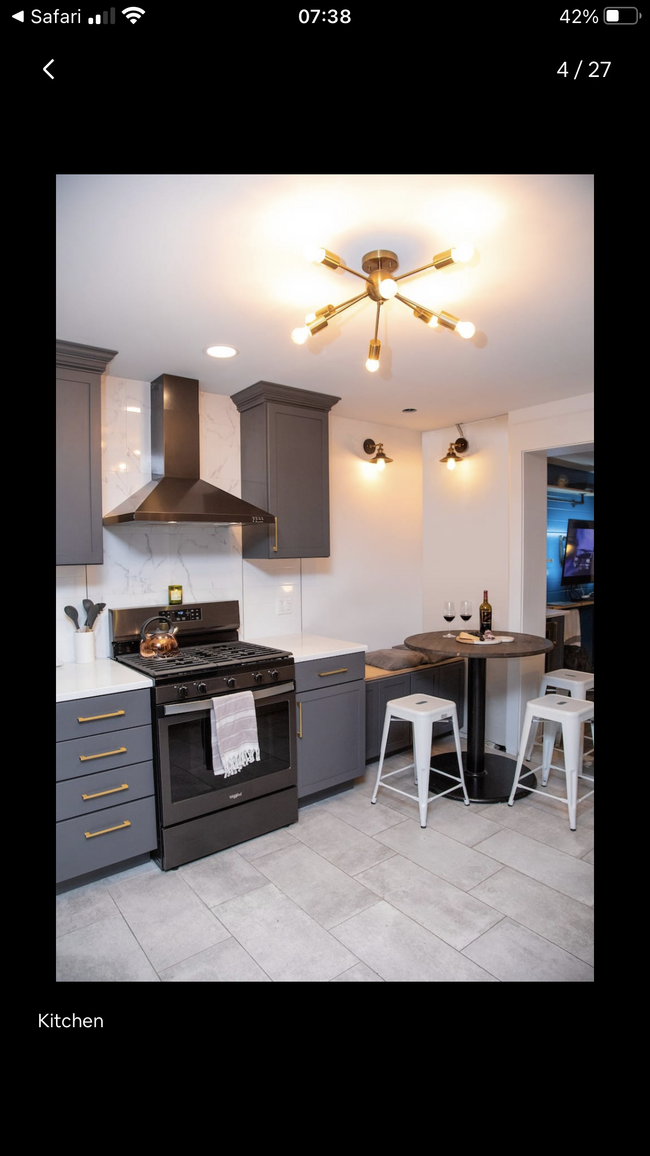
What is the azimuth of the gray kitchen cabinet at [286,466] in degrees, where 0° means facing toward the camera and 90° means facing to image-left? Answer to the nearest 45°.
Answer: approximately 315°

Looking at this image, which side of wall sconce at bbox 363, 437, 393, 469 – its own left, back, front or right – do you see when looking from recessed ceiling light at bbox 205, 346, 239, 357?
right

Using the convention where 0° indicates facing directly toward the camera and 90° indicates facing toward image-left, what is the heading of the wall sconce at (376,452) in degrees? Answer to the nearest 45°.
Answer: approximately 315°

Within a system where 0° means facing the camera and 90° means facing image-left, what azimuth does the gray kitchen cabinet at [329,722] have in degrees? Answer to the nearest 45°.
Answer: approximately 315°

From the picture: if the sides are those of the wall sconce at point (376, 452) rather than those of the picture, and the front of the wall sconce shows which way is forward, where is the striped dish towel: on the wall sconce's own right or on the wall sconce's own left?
on the wall sconce's own right

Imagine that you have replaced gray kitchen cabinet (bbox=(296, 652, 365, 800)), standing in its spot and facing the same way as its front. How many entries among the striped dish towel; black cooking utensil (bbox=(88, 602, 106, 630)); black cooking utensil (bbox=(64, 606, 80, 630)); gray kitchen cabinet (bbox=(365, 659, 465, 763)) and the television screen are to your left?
2

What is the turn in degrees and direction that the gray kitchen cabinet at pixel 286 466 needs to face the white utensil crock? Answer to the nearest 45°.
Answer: approximately 90° to its right
